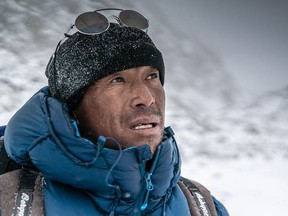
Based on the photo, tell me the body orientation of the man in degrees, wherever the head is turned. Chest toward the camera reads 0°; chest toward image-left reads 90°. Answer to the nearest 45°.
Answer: approximately 315°

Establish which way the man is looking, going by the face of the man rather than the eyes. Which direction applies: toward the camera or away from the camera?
toward the camera
